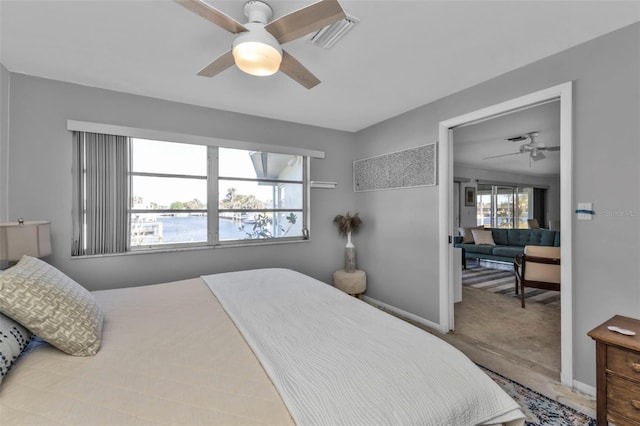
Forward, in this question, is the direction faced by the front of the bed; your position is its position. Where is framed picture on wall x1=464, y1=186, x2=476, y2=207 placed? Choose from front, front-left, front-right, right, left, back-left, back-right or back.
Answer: front-left

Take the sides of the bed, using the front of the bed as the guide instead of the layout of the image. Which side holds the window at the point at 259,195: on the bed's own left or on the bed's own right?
on the bed's own left

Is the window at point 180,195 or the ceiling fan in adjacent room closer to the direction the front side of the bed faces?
the ceiling fan in adjacent room

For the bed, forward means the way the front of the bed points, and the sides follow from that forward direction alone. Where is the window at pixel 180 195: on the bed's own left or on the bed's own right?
on the bed's own left

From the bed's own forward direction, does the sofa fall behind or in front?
in front

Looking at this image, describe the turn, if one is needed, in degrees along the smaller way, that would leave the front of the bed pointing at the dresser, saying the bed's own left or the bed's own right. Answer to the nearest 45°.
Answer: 0° — it already faces it

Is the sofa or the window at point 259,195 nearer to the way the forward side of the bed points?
the sofa

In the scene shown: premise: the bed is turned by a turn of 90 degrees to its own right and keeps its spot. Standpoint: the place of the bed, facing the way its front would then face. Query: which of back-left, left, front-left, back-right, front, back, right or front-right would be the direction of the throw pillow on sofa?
back-left

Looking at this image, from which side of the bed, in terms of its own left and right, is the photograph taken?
right
